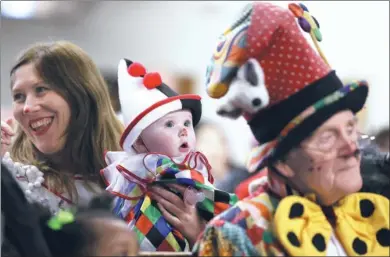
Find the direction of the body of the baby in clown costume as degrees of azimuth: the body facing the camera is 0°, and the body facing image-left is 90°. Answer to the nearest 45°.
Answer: approximately 315°
